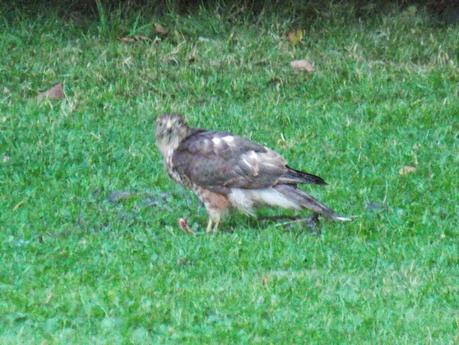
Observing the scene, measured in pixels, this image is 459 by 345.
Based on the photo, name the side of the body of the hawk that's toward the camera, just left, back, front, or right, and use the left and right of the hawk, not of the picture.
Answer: left
